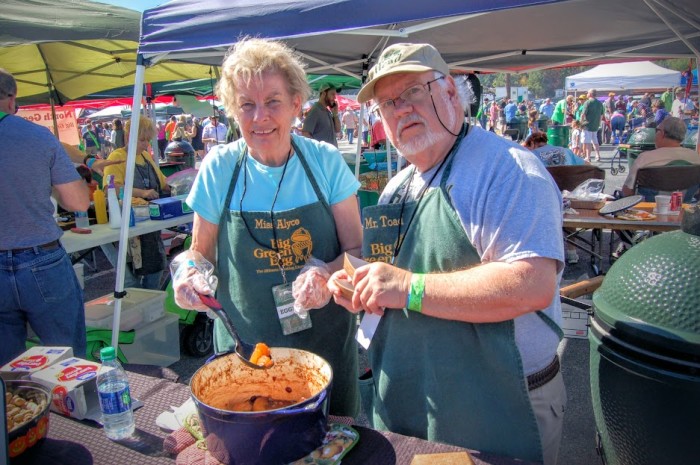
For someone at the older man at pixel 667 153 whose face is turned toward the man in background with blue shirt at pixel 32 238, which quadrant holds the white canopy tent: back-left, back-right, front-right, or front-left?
back-right

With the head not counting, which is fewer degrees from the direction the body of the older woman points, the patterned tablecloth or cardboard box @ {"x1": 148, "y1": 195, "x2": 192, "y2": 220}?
the patterned tablecloth

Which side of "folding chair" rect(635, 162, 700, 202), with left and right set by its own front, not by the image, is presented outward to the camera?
back

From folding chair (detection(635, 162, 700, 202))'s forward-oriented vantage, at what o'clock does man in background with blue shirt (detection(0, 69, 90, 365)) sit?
The man in background with blue shirt is roughly at 7 o'clock from the folding chair.

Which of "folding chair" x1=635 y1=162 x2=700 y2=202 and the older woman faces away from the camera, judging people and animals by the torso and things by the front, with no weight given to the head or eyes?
the folding chair

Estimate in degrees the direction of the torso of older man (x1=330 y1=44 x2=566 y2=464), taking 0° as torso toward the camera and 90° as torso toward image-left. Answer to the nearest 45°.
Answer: approximately 45°

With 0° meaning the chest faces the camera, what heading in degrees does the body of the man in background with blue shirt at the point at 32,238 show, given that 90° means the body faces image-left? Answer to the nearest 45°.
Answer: approximately 180°

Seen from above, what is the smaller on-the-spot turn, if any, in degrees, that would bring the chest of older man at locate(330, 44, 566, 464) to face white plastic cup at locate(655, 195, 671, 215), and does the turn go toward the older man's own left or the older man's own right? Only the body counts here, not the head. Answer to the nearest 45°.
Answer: approximately 180°
